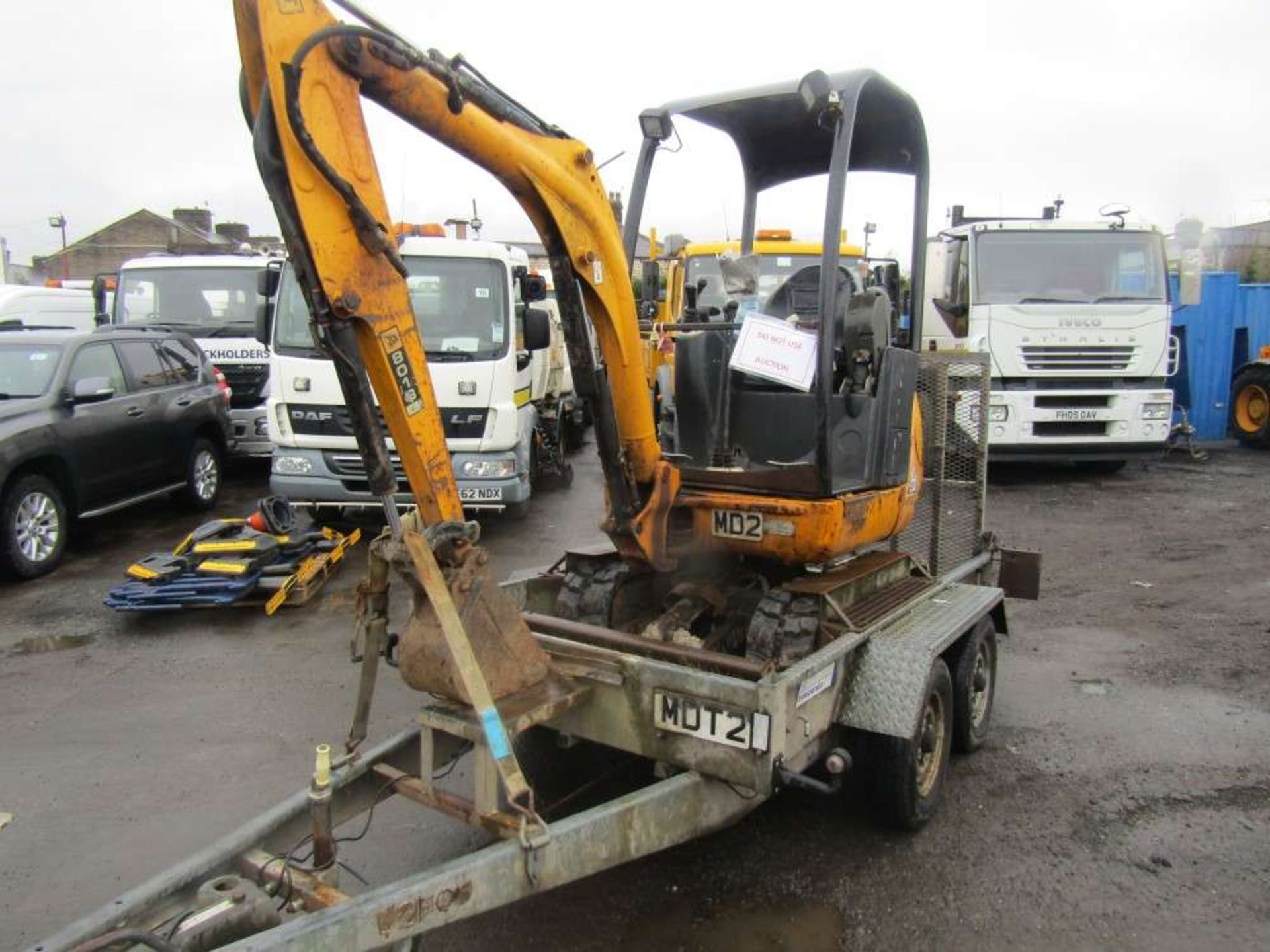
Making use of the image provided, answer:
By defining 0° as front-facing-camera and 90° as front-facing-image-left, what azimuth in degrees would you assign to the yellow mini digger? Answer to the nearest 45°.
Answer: approximately 45°

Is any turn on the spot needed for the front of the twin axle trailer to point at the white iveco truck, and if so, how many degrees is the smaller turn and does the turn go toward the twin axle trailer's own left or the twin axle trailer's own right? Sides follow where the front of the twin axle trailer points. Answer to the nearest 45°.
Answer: approximately 180°

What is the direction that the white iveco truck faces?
toward the camera

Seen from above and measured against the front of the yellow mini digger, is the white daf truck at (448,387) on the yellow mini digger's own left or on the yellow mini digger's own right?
on the yellow mini digger's own right

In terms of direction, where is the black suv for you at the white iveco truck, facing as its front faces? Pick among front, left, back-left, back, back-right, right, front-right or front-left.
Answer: front-right

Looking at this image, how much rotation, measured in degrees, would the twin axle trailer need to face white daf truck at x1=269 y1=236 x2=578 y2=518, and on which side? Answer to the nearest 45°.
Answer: approximately 135° to its right

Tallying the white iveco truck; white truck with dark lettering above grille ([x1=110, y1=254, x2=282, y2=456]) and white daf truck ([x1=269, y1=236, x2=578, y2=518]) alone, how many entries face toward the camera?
3

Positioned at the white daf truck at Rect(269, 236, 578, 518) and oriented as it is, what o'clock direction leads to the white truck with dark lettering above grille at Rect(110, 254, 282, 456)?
the white truck with dark lettering above grille at Rect(110, 254, 282, 456) is roughly at 5 o'clock from the white daf truck at Rect(269, 236, 578, 518).

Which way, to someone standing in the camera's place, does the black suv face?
facing the viewer and to the left of the viewer

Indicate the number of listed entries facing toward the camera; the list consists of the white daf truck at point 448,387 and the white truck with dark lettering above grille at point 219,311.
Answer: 2
